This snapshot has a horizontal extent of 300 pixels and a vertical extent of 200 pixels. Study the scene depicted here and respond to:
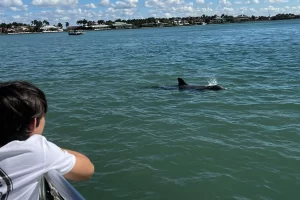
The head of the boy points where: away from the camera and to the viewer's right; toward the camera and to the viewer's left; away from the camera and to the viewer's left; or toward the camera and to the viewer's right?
away from the camera and to the viewer's right

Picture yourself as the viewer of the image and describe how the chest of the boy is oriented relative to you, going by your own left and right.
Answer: facing away from the viewer and to the right of the viewer
